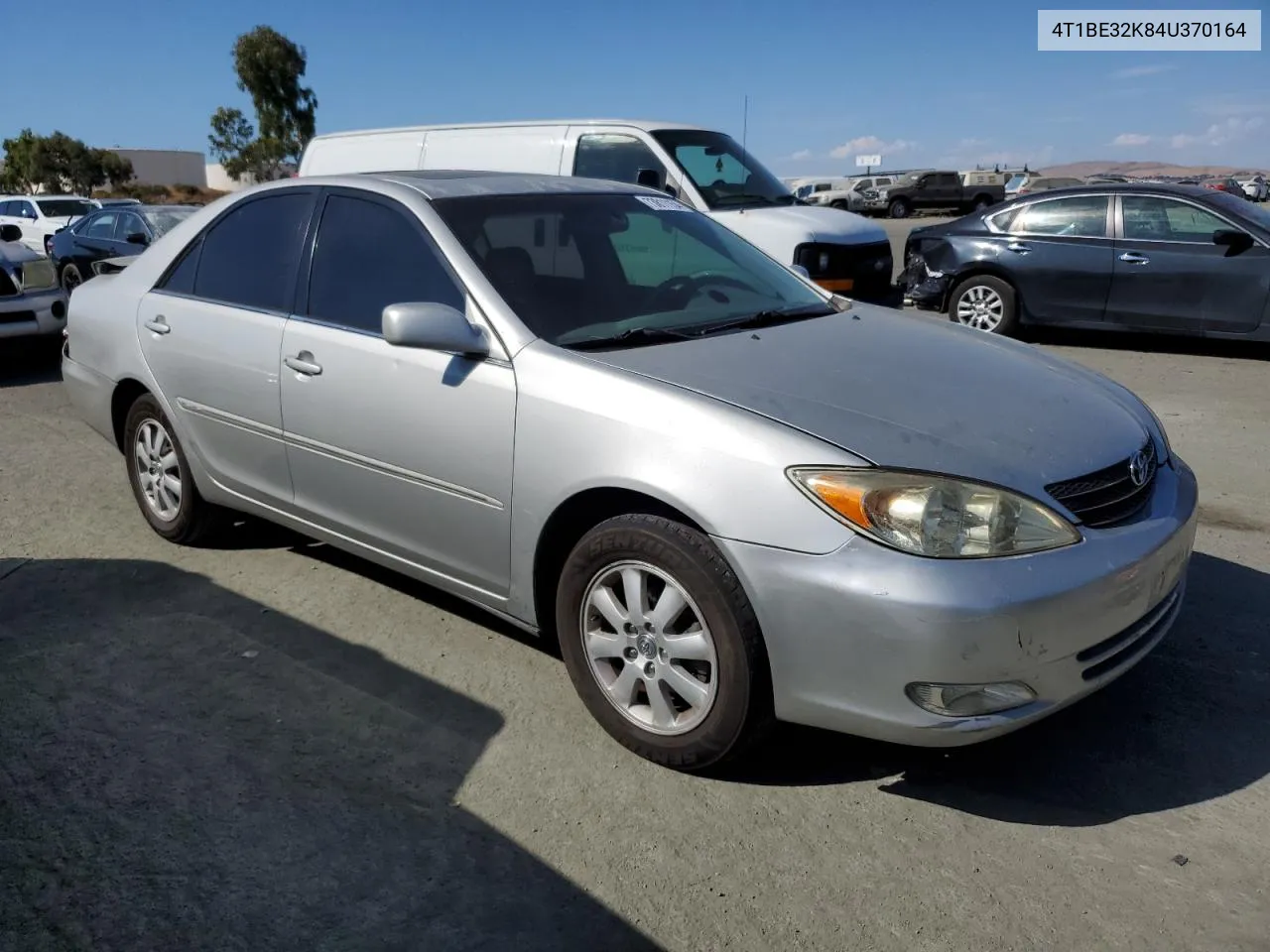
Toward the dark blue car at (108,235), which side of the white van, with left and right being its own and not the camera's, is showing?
back

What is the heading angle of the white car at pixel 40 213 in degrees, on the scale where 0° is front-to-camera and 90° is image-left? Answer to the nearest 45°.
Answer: approximately 315°

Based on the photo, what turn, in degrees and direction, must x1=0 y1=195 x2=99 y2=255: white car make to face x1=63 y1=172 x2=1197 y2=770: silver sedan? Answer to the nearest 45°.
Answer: approximately 45° to its right

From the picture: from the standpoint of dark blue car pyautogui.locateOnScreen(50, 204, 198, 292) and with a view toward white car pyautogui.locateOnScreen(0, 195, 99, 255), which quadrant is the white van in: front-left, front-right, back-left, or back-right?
back-right

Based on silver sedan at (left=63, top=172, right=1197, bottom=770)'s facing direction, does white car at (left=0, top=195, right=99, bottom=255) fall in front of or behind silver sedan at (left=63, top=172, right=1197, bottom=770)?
behind
